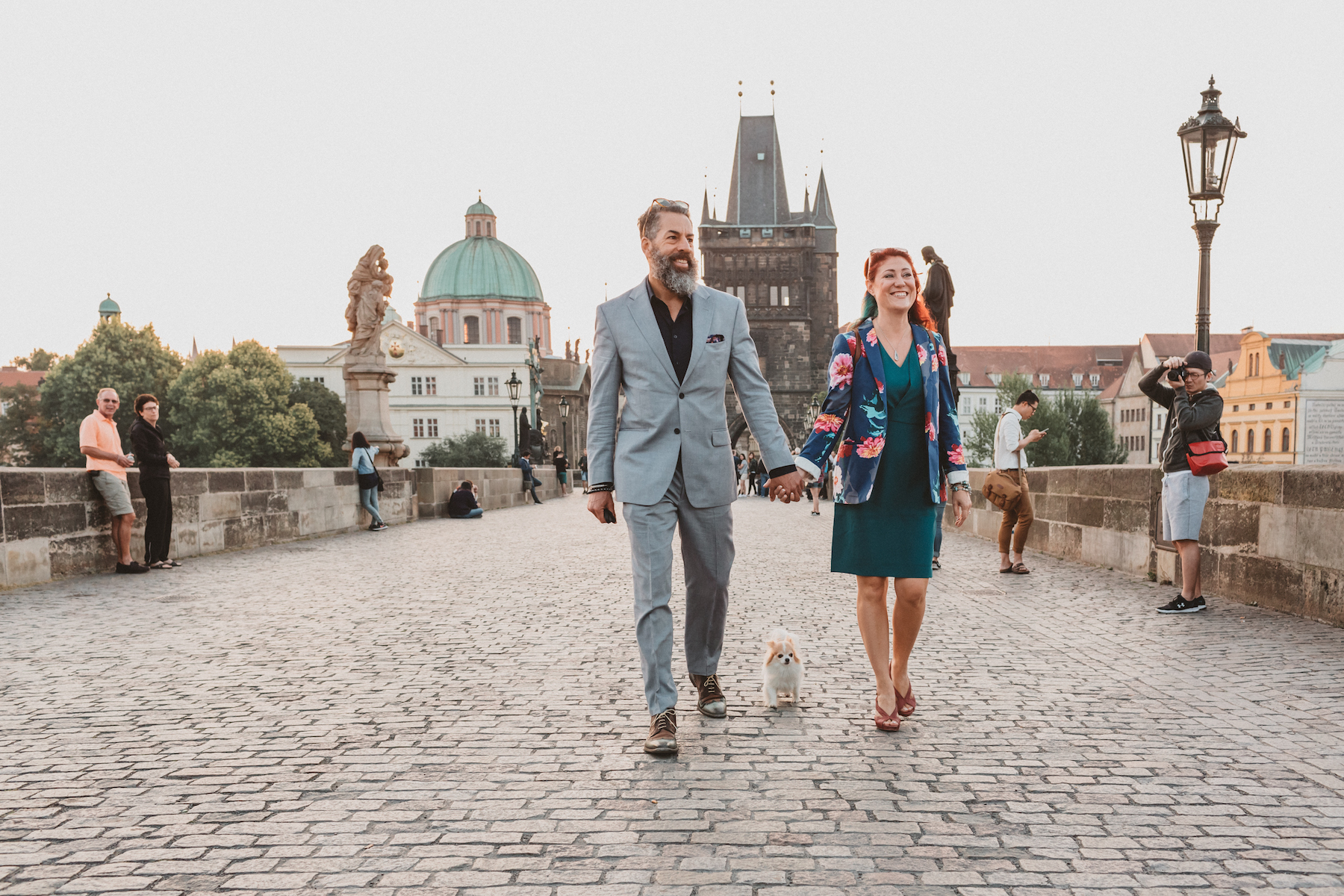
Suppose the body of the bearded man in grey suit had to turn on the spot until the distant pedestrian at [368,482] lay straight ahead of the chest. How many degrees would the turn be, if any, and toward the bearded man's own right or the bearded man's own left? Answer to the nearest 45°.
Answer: approximately 135° to the bearded man's own right

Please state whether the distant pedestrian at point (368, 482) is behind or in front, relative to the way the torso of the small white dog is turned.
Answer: behind

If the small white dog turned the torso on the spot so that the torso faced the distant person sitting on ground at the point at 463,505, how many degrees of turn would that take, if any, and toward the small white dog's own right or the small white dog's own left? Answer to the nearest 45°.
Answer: approximately 135° to the small white dog's own right

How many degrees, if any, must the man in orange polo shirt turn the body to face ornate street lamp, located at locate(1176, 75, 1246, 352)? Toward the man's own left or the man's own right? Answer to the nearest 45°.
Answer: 0° — they already face it

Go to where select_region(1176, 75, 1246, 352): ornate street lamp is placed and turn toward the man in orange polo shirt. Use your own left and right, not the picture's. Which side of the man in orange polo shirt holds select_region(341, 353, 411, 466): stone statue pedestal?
right

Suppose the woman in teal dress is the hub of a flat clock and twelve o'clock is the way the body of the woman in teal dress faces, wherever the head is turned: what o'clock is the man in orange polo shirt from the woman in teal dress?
The man in orange polo shirt is roughly at 4 o'clock from the woman in teal dress.

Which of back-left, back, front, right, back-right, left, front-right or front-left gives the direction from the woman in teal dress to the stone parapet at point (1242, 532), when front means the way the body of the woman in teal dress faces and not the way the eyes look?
back-left

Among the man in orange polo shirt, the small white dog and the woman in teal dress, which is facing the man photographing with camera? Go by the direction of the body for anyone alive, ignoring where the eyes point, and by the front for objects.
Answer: the man in orange polo shirt

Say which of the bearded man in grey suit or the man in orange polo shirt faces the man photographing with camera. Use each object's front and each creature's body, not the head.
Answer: the man in orange polo shirt

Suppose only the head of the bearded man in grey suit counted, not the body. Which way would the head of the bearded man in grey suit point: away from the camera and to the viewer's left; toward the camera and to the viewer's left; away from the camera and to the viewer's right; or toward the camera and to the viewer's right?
toward the camera and to the viewer's right

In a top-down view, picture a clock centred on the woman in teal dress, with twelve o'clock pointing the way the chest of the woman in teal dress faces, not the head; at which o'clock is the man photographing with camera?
The man photographing with camera is roughly at 7 o'clock from the woman in teal dress.

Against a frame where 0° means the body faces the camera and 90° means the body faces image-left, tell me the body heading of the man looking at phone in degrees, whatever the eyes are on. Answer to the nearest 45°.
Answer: approximately 270°
